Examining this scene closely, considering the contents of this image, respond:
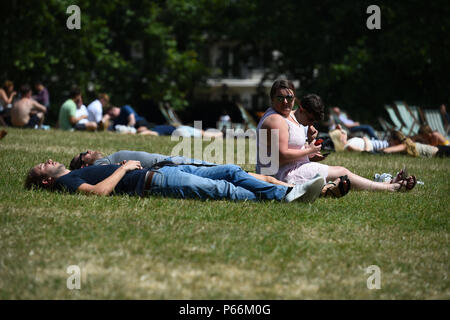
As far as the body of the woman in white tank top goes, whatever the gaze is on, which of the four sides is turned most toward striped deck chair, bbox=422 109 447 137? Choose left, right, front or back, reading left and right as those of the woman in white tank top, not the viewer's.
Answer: left

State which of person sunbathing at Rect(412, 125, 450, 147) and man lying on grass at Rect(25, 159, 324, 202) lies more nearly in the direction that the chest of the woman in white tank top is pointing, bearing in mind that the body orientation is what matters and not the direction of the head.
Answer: the person sunbathing

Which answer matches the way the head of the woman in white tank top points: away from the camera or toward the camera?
toward the camera

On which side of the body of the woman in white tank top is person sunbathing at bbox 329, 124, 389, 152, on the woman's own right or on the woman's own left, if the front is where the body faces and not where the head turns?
on the woman's own left

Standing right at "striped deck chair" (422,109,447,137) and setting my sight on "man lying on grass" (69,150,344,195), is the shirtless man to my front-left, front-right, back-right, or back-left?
front-right

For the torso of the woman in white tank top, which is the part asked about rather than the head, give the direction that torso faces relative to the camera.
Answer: to the viewer's right

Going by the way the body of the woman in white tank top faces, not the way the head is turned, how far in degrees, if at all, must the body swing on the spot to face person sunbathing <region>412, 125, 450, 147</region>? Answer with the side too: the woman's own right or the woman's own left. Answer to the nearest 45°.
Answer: approximately 90° to the woman's own left

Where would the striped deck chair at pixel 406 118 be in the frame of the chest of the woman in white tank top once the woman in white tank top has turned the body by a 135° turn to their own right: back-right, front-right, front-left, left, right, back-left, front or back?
back-right

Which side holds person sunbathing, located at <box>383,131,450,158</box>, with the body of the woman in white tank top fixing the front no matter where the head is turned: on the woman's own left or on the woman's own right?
on the woman's own left

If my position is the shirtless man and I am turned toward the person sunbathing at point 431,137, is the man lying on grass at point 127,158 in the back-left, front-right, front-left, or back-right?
front-right
